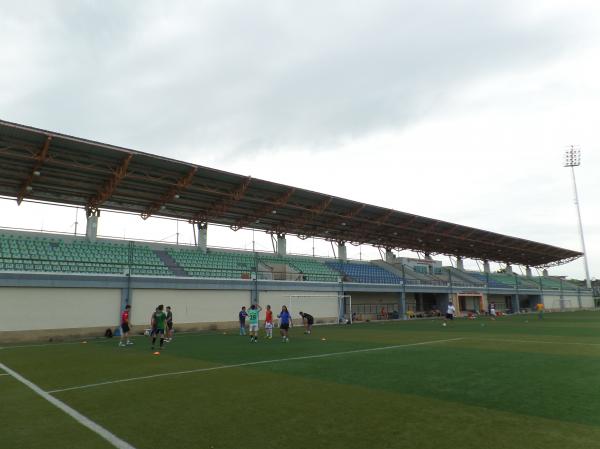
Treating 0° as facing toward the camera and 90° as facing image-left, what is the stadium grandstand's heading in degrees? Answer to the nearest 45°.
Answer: approximately 315°
